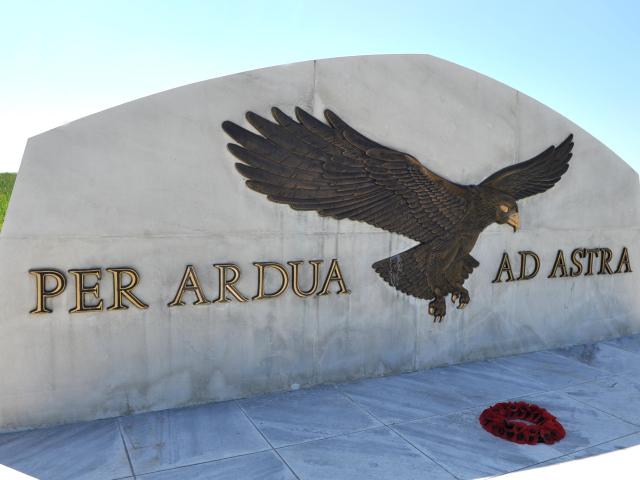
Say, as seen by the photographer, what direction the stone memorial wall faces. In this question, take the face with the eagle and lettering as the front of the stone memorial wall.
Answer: facing the viewer and to the right of the viewer

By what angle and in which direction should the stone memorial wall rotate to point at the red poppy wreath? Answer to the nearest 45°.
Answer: approximately 45° to its left
